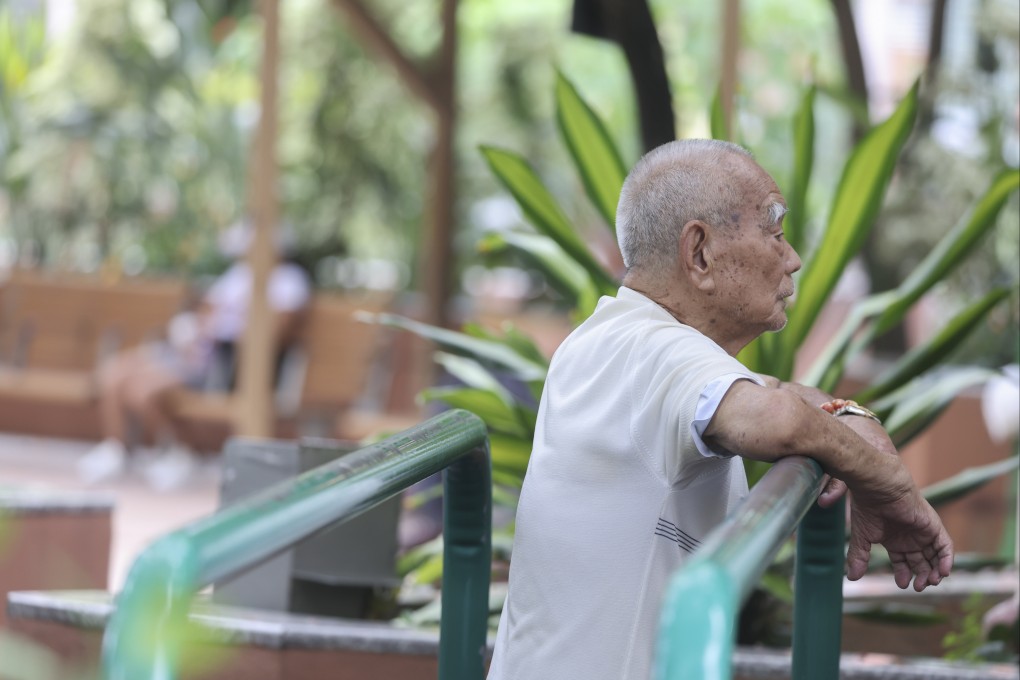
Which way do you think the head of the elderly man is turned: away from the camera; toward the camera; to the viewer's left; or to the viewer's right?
to the viewer's right

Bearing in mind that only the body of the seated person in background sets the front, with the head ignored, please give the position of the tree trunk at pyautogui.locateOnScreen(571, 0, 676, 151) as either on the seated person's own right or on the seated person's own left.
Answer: on the seated person's own left

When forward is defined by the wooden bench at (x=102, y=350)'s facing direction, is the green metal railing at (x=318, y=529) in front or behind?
in front

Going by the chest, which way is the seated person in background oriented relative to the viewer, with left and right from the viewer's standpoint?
facing the viewer and to the left of the viewer

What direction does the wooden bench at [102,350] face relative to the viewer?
toward the camera

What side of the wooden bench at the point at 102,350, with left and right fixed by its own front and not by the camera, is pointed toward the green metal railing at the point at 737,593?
front
